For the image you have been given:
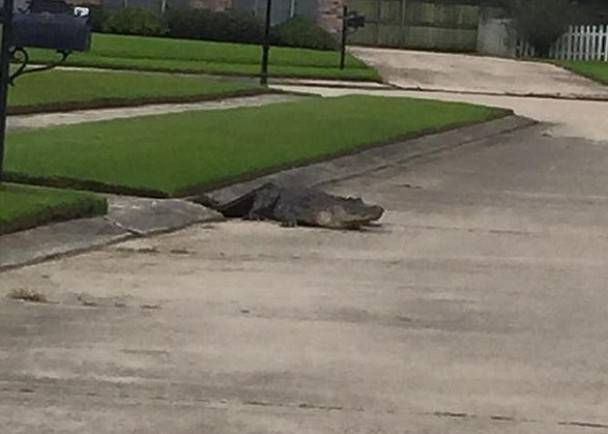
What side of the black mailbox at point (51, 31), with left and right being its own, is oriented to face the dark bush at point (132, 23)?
left

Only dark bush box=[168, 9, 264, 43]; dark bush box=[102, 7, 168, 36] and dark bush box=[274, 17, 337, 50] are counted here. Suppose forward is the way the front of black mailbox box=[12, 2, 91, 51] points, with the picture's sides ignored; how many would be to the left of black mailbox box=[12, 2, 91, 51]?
3

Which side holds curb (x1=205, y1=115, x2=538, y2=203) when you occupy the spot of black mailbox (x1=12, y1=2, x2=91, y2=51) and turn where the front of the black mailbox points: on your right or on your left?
on your left

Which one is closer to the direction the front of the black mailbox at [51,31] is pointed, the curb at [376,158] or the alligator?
the alligator

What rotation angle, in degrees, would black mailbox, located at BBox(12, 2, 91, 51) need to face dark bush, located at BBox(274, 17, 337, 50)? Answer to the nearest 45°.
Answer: approximately 90° to its left

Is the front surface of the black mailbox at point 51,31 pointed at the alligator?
yes

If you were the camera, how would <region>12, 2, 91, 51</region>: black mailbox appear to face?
facing to the right of the viewer

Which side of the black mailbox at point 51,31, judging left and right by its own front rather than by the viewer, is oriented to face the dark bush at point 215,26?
left
